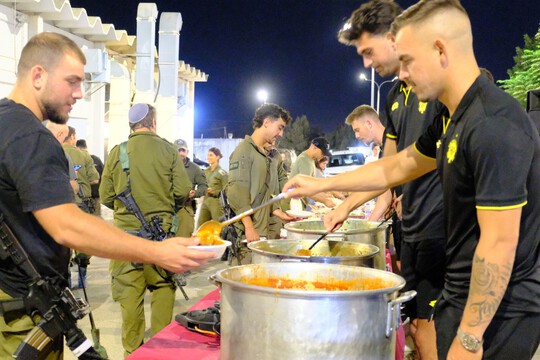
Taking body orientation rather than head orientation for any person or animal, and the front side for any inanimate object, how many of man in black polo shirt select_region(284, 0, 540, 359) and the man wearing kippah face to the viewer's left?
1

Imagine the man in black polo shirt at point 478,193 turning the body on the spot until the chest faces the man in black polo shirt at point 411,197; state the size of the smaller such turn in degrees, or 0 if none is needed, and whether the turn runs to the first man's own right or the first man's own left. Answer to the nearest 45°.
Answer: approximately 90° to the first man's own right

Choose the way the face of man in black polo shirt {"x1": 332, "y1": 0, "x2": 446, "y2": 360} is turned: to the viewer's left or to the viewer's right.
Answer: to the viewer's left

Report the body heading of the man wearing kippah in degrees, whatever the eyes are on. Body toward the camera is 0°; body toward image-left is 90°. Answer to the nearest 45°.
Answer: approximately 180°

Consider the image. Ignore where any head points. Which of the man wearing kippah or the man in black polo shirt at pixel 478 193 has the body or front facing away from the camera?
the man wearing kippah

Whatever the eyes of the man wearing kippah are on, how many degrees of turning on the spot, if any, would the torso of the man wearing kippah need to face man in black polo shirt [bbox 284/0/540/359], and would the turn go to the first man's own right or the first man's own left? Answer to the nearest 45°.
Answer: approximately 180°

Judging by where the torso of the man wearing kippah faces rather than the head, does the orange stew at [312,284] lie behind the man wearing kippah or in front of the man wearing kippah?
behind

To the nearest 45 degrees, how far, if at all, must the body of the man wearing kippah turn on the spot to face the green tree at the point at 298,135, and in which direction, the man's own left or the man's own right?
0° — they already face it

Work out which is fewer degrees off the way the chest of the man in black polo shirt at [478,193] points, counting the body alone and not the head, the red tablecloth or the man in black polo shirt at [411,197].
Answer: the red tablecloth

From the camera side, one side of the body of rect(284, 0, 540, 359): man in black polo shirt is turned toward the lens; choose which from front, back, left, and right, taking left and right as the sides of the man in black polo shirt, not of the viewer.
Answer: left
